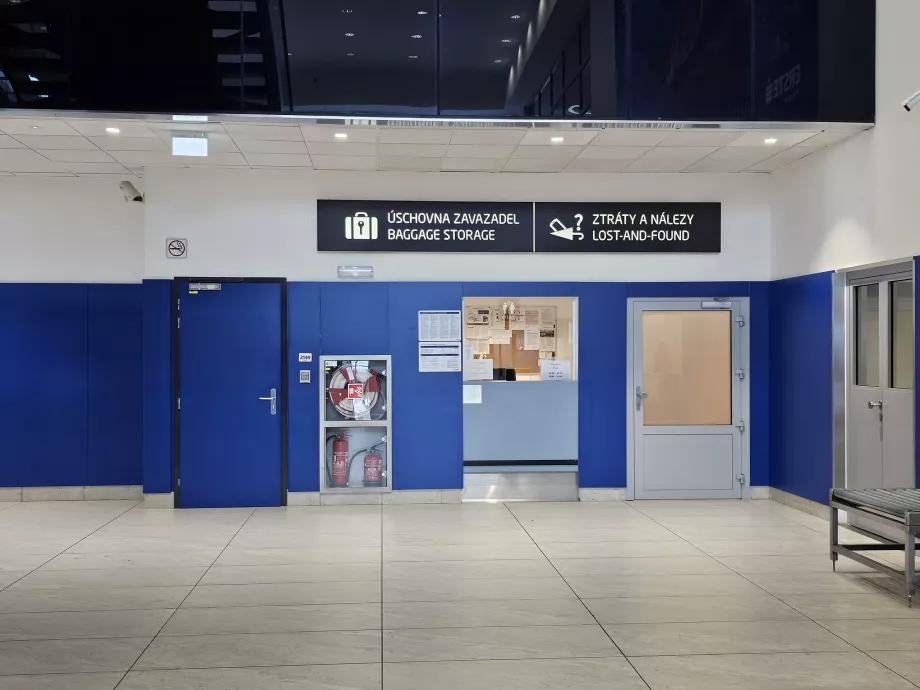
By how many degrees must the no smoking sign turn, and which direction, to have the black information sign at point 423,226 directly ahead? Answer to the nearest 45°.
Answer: approximately 90° to its left

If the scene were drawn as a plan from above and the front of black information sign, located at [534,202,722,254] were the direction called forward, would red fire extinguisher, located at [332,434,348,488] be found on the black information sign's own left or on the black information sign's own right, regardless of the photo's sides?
on the black information sign's own right

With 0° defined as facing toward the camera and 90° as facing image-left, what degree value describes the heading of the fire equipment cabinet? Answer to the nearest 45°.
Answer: approximately 0°

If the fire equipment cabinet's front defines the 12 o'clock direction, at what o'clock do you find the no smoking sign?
The no smoking sign is roughly at 3 o'clock from the fire equipment cabinet.

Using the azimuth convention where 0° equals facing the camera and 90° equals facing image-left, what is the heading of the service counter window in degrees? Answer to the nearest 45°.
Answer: approximately 0°

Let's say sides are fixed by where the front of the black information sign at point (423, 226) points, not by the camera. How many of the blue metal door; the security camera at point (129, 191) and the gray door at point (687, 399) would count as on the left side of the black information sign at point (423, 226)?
1

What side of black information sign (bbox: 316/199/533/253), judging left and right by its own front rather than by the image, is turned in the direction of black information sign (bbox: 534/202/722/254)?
left

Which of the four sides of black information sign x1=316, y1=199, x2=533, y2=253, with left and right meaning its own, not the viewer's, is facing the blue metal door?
right

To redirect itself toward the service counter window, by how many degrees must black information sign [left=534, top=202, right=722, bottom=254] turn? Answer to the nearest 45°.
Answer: approximately 135° to its right

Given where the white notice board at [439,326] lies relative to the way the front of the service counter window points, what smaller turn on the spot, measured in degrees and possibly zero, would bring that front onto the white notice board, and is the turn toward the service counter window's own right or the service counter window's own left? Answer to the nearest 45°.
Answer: approximately 45° to the service counter window's own right

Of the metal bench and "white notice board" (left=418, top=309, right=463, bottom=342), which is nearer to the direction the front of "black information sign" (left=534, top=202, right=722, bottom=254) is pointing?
the metal bench

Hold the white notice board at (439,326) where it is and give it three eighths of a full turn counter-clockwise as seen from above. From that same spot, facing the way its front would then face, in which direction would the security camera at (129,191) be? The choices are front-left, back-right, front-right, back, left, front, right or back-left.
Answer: back-left

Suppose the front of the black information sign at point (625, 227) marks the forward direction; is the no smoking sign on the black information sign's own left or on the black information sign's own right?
on the black information sign's own right
